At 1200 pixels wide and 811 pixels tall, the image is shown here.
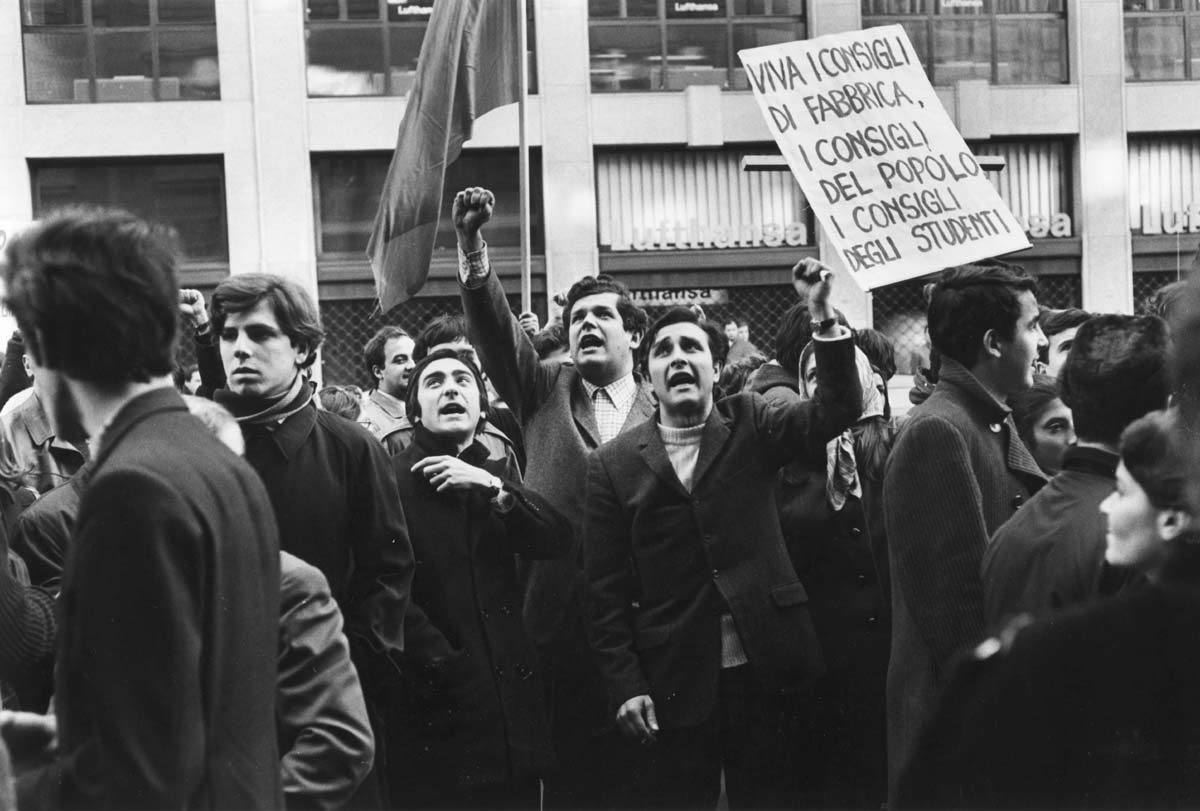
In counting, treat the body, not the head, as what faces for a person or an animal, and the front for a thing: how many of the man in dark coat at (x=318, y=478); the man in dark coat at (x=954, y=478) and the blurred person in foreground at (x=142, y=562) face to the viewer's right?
1

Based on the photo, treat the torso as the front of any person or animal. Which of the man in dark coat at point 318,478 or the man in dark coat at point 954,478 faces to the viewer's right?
the man in dark coat at point 954,478

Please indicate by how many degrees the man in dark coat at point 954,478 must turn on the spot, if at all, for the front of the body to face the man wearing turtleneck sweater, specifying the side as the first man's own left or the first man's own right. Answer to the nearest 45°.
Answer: approximately 135° to the first man's own left

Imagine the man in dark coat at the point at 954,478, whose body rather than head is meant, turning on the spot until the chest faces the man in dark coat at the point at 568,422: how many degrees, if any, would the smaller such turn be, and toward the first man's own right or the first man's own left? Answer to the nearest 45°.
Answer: approximately 135° to the first man's own left

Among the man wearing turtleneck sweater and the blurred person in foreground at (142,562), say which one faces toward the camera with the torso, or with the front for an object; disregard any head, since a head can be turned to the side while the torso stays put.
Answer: the man wearing turtleneck sweater

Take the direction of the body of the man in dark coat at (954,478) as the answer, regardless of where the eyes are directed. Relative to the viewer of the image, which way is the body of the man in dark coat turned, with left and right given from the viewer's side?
facing to the right of the viewer

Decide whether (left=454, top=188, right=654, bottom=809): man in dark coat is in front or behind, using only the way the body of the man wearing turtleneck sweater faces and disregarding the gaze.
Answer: behind

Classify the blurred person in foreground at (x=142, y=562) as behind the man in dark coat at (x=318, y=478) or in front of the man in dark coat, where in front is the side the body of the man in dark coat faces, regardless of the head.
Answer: in front

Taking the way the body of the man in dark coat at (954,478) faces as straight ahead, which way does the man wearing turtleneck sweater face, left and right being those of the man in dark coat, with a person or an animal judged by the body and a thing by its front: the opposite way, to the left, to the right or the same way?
to the right

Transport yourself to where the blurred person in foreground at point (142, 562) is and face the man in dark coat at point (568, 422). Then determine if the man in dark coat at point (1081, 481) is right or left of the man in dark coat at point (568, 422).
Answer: right

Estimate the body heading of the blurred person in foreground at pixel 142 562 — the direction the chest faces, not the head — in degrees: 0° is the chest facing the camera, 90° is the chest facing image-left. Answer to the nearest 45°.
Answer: approximately 135°

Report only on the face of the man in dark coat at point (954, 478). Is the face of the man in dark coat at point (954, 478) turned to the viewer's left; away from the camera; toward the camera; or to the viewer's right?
to the viewer's right

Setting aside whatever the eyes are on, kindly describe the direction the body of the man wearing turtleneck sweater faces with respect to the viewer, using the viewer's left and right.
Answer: facing the viewer

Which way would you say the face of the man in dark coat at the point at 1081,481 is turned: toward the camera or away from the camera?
away from the camera

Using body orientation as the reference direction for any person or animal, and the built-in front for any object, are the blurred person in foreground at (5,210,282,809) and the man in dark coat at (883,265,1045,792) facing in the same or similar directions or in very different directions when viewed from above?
very different directions

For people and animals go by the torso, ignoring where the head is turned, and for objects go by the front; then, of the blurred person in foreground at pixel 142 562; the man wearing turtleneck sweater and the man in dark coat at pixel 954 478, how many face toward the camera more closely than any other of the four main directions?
1

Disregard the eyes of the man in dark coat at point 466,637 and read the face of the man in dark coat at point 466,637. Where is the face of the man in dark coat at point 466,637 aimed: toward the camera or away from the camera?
toward the camera

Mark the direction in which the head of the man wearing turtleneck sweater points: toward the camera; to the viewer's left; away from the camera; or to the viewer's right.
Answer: toward the camera
